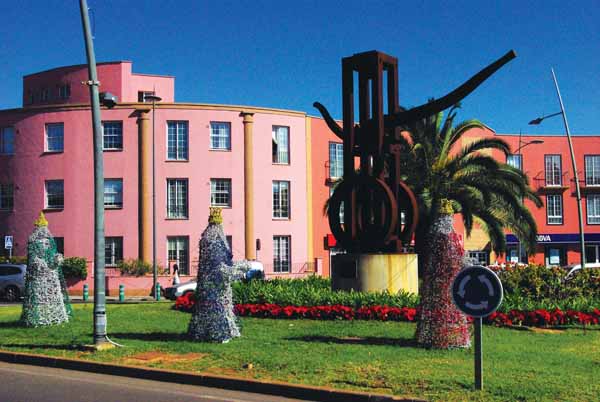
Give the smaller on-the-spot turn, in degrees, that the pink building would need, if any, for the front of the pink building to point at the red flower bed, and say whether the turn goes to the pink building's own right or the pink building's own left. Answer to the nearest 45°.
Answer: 0° — it already faces it

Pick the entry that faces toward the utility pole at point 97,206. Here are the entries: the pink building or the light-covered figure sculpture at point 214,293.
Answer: the pink building

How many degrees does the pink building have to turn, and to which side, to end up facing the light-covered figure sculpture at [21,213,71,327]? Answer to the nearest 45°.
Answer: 0° — it already faces it

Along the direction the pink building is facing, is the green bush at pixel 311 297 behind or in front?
in front

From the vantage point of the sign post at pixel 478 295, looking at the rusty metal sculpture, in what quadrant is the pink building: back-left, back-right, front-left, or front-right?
front-left

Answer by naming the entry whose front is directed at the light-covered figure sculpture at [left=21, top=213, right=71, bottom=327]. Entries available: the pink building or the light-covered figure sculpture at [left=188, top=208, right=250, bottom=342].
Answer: the pink building

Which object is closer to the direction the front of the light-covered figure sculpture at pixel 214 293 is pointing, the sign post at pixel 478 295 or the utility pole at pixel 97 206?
the sign post

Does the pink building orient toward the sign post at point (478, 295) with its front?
yes

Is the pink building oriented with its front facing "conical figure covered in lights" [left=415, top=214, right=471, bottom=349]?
yes

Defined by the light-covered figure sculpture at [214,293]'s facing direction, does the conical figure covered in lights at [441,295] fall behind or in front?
in front

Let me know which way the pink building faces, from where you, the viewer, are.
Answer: facing the viewer
